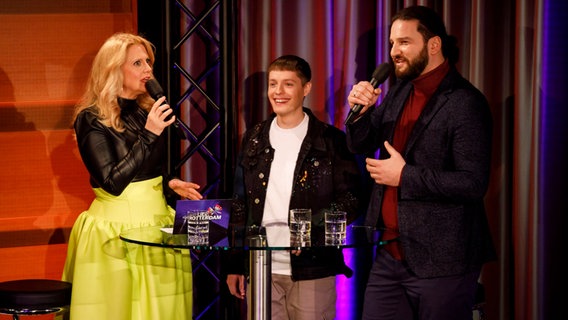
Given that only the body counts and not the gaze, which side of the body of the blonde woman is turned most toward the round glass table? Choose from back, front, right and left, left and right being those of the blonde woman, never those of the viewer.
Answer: front

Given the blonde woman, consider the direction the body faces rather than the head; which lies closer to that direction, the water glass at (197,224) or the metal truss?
the water glass

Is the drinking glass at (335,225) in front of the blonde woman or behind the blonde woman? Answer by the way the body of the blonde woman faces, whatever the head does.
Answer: in front

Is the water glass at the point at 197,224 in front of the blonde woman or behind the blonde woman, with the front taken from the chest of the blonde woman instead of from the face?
in front

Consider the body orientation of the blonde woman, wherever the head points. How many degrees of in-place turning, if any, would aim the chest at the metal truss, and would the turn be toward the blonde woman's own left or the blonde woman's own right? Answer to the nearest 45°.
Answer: approximately 90° to the blonde woman's own left

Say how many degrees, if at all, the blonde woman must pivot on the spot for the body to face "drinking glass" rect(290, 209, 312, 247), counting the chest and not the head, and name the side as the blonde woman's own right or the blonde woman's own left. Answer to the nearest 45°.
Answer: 0° — they already face it

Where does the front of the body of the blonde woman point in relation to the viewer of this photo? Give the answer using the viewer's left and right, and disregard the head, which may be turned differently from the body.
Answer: facing the viewer and to the right of the viewer
